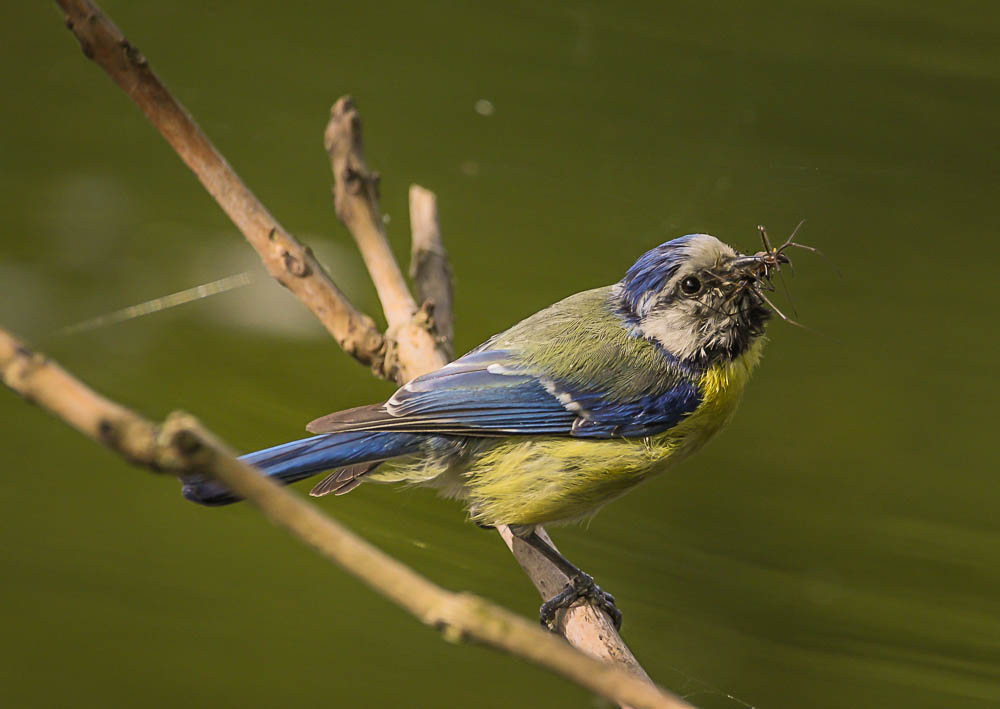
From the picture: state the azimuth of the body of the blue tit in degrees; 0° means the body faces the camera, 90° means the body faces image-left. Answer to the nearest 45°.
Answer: approximately 270°

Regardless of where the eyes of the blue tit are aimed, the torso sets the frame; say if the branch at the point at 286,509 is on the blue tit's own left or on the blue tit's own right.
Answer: on the blue tit's own right
